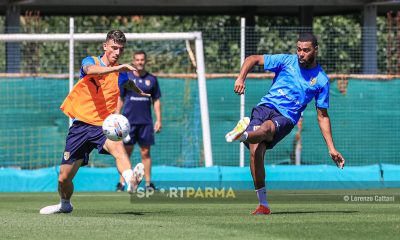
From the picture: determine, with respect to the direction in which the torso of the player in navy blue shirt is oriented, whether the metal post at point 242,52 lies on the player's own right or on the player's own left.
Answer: on the player's own left

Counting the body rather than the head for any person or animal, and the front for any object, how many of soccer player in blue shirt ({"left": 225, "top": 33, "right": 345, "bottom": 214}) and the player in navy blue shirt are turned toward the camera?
2

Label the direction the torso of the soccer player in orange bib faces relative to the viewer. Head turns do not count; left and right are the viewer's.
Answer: facing the viewer and to the right of the viewer

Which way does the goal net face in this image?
toward the camera

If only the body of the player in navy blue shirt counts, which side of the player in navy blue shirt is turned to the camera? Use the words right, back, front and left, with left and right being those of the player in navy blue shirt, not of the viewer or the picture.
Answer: front

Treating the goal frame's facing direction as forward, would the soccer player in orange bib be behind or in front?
in front

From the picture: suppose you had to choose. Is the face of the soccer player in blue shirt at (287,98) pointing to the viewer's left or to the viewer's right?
to the viewer's left

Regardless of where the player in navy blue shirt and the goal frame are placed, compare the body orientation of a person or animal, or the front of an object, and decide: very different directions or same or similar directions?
same or similar directions

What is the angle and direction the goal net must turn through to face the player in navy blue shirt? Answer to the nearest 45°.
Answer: approximately 45° to its left

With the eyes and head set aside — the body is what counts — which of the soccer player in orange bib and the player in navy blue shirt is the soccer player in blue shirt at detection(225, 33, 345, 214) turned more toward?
the soccer player in orange bib
